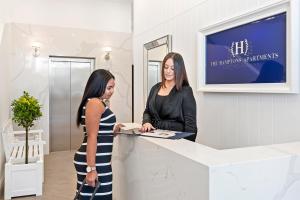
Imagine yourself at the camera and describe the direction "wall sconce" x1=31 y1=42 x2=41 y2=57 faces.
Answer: facing the viewer

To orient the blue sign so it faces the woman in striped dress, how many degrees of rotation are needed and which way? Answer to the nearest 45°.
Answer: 0° — it already faces them

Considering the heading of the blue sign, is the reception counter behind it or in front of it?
in front

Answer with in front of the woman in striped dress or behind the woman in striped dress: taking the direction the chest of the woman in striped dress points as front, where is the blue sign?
in front

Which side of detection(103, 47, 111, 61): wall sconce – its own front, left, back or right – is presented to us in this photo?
front

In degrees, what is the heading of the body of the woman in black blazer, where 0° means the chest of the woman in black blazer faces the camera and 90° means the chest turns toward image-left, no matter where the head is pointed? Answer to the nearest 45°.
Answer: approximately 45°

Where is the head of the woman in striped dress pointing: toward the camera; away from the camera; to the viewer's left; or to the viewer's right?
to the viewer's right

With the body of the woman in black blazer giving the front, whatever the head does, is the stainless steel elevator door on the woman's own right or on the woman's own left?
on the woman's own right

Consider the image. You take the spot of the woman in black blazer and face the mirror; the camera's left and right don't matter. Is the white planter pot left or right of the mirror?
left

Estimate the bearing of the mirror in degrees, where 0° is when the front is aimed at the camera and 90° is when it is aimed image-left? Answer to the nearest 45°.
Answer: approximately 45°

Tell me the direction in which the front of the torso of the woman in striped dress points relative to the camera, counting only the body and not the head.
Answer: to the viewer's right

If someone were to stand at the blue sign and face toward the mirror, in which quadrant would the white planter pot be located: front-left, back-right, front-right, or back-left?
front-left

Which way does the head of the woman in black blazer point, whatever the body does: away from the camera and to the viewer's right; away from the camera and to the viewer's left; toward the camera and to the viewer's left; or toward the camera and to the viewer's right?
toward the camera and to the viewer's left
